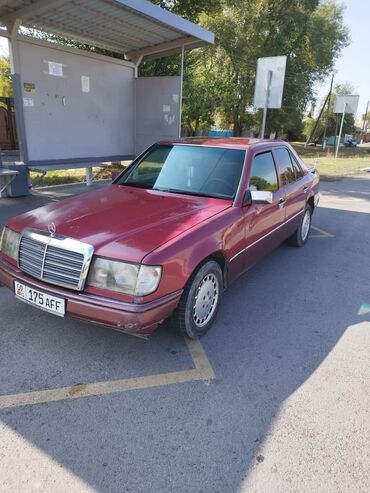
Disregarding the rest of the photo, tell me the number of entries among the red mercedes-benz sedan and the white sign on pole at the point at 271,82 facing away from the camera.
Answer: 1

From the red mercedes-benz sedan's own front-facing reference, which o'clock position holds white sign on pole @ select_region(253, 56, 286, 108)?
The white sign on pole is roughly at 5 o'clock from the red mercedes-benz sedan.

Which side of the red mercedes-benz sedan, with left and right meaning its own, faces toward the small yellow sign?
right

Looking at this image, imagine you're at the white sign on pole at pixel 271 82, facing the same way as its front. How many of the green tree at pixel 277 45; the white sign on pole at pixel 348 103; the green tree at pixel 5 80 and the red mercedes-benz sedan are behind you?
1

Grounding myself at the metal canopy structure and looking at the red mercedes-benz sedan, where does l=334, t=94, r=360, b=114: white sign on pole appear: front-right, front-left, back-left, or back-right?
back-left

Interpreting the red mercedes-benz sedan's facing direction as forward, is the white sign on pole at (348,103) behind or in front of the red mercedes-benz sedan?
behind

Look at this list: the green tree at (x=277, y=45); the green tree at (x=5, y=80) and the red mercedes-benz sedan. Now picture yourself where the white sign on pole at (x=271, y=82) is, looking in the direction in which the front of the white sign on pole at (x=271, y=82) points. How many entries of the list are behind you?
1

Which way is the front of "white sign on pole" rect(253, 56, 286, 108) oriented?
away from the camera

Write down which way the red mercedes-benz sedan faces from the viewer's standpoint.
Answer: facing the viewer and to the left of the viewer

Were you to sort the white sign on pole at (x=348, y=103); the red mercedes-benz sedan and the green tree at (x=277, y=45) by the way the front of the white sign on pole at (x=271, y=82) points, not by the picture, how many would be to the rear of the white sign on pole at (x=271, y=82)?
1

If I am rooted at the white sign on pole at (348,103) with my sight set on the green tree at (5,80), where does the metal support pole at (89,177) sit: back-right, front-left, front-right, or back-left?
front-left
